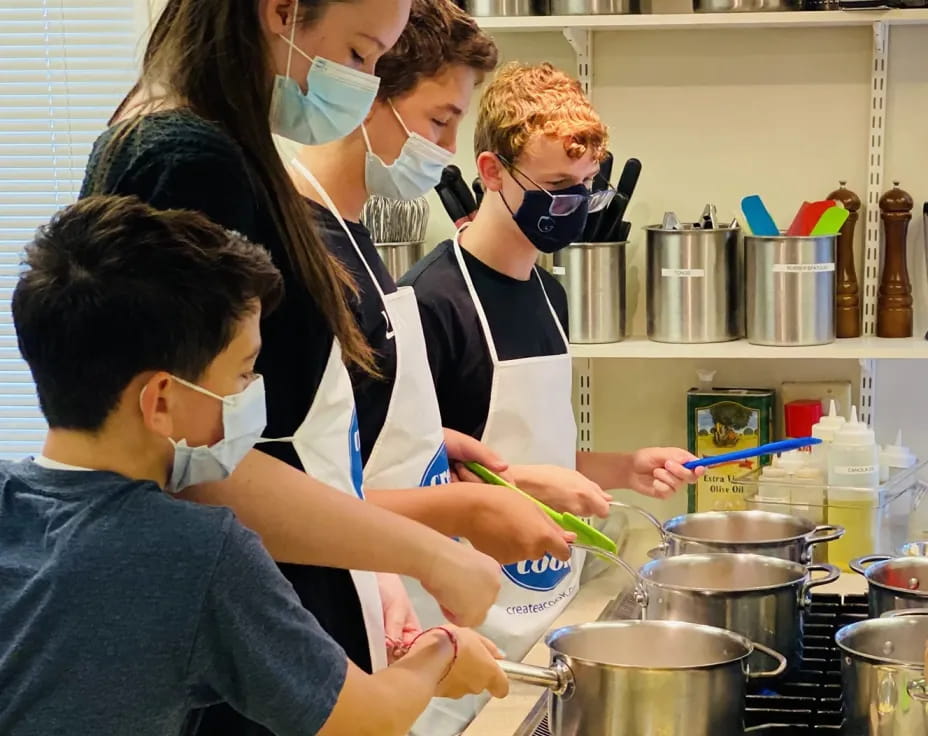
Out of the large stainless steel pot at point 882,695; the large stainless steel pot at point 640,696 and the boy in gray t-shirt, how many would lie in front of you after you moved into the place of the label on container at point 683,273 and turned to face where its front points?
3

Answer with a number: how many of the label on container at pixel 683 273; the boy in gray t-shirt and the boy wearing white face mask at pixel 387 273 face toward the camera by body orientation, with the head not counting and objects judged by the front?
1

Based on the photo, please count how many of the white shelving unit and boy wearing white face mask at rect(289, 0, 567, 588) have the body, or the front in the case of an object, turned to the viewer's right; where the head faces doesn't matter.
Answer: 1

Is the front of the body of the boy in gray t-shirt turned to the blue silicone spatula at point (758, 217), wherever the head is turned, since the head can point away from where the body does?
yes

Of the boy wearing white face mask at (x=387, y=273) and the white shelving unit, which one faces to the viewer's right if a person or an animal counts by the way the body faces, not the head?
the boy wearing white face mask

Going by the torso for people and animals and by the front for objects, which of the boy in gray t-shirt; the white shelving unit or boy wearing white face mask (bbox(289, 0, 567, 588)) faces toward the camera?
the white shelving unit

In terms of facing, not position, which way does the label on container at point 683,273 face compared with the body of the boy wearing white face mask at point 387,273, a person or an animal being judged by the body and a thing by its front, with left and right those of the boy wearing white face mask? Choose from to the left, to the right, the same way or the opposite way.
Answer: to the right

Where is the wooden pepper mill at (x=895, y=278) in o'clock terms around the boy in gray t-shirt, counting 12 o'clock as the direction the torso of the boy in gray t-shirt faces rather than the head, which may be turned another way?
The wooden pepper mill is roughly at 12 o'clock from the boy in gray t-shirt.

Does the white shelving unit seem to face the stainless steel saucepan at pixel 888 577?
yes

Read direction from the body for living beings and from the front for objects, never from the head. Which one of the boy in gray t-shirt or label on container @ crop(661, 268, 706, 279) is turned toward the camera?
the label on container

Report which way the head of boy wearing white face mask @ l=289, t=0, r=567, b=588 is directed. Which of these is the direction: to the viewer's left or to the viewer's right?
to the viewer's right

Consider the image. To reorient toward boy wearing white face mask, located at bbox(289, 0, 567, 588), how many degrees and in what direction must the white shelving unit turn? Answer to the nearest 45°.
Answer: approximately 45° to its right

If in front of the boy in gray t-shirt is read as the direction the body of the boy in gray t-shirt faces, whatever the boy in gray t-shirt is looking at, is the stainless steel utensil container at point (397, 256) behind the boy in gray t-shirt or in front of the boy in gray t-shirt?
in front

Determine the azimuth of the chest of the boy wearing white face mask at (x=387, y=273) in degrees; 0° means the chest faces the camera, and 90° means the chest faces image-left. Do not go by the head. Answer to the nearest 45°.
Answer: approximately 270°

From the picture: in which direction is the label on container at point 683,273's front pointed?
toward the camera

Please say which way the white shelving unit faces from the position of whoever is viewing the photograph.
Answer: facing the viewer
